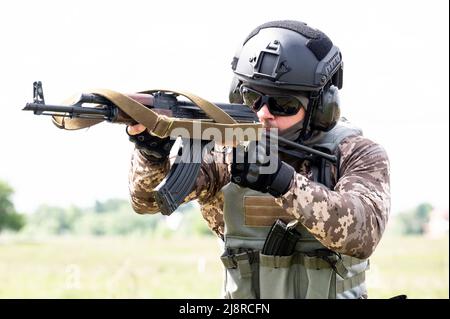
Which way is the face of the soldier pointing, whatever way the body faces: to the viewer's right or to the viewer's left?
to the viewer's left

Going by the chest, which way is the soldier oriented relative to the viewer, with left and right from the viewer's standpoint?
facing the viewer and to the left of the viewer
